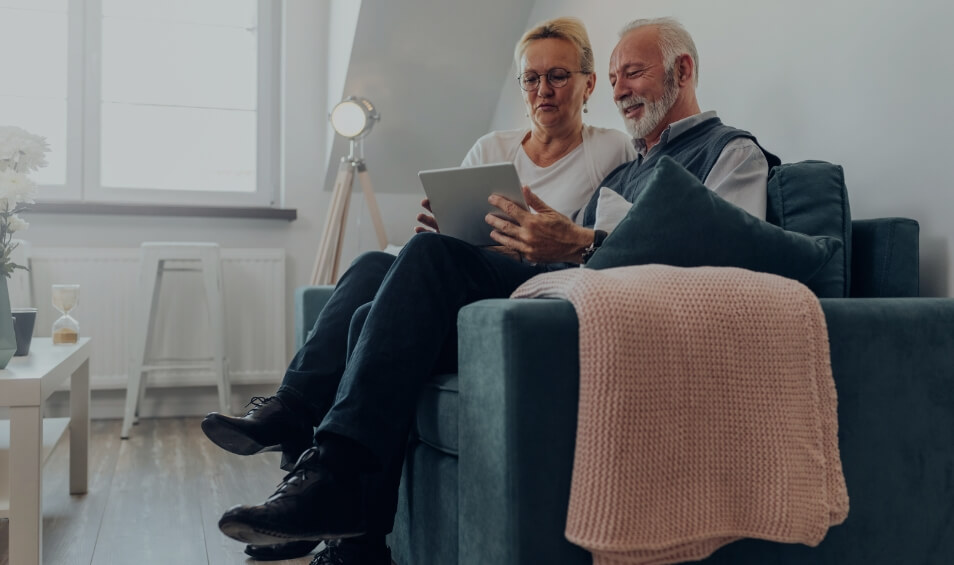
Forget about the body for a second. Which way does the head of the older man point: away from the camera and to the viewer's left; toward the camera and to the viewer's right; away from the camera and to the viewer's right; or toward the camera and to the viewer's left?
toward the camera and to the viewer's left

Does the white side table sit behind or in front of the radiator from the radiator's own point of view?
in front

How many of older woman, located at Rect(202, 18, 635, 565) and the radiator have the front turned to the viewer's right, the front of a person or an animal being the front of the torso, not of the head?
0

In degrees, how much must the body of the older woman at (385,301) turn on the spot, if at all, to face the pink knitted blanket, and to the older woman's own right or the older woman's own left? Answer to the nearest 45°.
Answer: approximately 90° to the older woman's own left

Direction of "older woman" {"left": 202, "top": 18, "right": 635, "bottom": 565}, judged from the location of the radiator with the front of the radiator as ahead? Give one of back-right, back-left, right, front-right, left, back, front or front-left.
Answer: front

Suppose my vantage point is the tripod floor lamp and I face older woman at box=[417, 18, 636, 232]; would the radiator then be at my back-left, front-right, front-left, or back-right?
back-right

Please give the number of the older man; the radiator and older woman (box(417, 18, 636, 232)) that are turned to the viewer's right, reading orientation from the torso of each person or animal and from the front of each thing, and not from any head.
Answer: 0

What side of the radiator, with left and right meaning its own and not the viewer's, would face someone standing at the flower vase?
front

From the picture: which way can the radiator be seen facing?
toward the camera

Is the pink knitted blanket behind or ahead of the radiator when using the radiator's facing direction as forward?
ahead

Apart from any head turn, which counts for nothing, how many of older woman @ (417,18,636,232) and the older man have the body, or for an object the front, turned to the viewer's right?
0

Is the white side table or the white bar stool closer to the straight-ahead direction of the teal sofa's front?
the white side table

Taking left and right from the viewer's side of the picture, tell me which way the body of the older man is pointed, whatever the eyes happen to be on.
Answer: facing the viewer and to the left of the viewer

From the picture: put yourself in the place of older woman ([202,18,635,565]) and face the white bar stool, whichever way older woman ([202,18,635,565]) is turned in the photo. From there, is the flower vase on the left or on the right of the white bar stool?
left

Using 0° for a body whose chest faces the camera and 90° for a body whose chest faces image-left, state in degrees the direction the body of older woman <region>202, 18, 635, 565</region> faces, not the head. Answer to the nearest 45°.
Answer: approximately 45°

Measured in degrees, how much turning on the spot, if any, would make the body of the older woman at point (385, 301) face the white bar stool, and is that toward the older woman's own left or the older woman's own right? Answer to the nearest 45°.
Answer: approximately 90° to the older woman's own right
